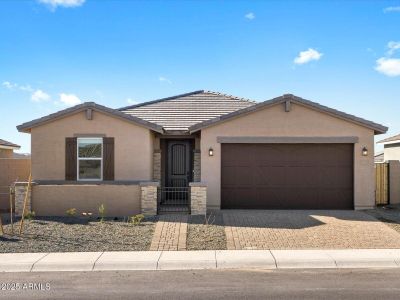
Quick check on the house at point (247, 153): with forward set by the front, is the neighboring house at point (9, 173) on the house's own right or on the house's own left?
on the house's own right

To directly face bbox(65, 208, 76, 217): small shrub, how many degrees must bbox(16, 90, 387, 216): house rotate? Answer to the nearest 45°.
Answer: approximately 90° to its right

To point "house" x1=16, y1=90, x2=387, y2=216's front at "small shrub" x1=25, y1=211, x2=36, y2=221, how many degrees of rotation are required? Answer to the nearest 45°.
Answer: approximately 90° to its right

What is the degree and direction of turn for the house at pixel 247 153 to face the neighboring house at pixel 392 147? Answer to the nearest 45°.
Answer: approximately 135° to its left

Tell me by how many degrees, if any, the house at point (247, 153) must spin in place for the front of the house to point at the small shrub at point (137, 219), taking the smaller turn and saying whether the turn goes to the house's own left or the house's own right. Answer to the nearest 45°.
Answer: approximately 45° to the house's own right

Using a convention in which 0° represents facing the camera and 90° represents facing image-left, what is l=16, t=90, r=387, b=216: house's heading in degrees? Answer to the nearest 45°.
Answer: approximately 0°
